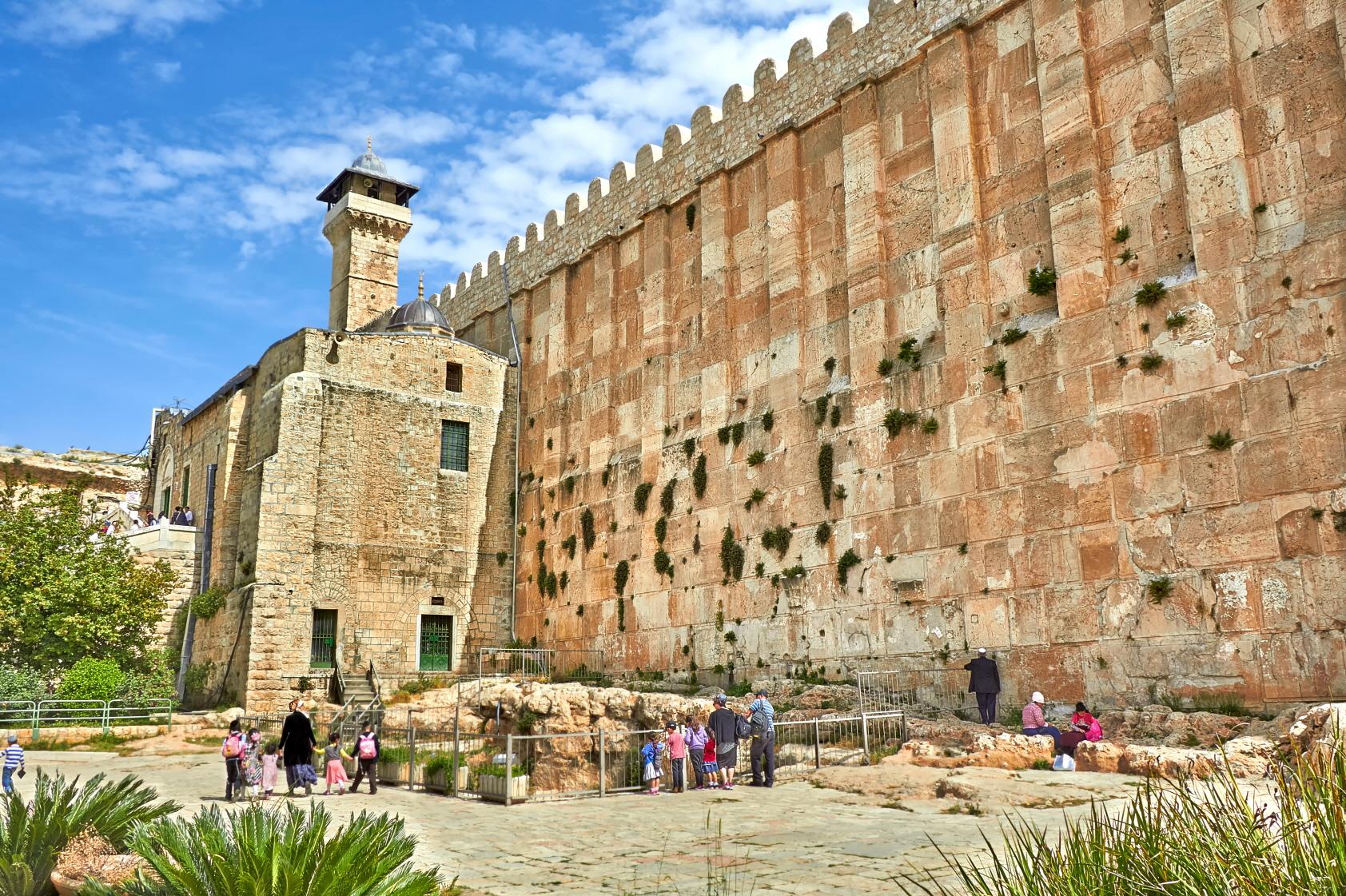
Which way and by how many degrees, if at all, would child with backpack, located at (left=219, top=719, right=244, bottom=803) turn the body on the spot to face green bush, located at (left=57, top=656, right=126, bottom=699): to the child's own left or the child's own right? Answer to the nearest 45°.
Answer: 0° — they already face it

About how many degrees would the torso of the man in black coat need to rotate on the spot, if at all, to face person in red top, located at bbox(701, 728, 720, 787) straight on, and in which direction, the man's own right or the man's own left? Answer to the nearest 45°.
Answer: approximately 135° to the man's own left

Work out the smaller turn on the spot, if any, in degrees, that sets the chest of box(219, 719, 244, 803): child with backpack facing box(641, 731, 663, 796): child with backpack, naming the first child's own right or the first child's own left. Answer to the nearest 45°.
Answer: approximately 135° to the first child's own right

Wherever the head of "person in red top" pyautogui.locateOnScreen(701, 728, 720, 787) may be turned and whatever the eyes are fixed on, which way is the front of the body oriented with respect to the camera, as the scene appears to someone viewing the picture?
away from the camera

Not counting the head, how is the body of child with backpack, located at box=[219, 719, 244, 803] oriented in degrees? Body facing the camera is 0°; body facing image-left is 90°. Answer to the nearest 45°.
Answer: approximately 180°

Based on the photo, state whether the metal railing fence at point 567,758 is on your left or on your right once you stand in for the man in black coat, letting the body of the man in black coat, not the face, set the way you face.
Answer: on your left

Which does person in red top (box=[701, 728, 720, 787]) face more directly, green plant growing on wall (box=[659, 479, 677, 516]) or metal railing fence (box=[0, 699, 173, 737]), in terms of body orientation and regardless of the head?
the green plant growing on wall

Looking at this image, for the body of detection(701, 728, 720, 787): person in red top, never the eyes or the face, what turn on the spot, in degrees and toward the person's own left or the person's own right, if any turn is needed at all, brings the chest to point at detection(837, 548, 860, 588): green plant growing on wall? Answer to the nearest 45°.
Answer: approximately 45° to the person's own right

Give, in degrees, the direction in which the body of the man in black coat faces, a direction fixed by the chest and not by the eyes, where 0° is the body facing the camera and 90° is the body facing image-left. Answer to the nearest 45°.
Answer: approximately 180°

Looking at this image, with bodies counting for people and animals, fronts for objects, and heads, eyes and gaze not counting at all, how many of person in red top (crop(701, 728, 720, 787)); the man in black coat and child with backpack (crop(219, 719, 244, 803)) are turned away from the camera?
3
